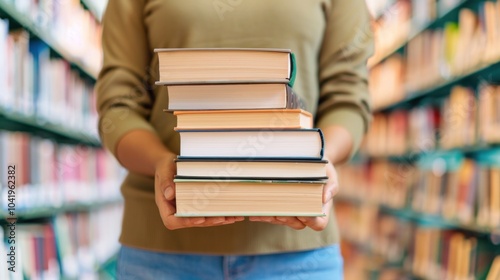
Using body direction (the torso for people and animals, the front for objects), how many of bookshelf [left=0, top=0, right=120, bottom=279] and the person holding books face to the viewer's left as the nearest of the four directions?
0

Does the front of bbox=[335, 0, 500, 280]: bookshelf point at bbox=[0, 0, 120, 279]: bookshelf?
yes

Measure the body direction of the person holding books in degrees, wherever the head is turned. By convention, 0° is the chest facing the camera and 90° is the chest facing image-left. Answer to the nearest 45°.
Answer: approximately 0°

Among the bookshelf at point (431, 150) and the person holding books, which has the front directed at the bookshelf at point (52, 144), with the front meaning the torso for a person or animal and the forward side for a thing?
the bookshelf at point (431, 150)

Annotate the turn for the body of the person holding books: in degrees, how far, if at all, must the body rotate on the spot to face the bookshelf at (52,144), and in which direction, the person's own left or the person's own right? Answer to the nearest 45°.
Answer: approximately 180°
